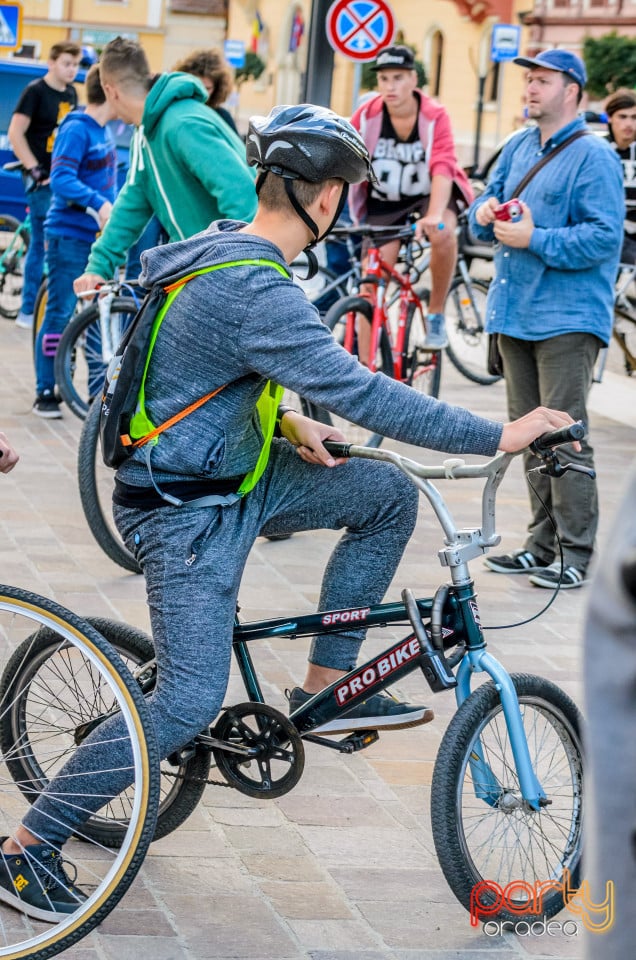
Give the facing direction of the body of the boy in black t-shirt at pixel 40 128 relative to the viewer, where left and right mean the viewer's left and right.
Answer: facing the viewer and to the right of the viewer

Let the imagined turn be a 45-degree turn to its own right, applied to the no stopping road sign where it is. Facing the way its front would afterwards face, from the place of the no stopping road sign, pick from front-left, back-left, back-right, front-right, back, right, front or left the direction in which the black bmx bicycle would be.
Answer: front-left

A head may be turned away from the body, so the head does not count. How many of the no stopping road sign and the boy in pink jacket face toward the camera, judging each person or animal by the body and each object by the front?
2

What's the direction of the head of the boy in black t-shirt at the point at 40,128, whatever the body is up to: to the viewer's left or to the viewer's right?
to the viewer's right

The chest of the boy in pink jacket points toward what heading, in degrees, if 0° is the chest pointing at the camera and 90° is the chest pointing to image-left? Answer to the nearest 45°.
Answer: approximately 0°

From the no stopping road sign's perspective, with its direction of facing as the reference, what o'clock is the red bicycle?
The red bicycle is roughly at 12 o'clock from the no stopping road sign.

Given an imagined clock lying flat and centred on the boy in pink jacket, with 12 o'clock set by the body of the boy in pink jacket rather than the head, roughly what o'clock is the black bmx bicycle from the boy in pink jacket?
The black bmx bicycle is roughly at 12 o'clock from the boy in pink jacket.

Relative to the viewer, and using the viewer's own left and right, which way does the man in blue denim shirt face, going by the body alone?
facing the viewer and to the left of the viewer

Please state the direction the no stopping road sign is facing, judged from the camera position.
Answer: facing the viewer

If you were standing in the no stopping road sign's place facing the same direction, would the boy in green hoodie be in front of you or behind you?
in front
